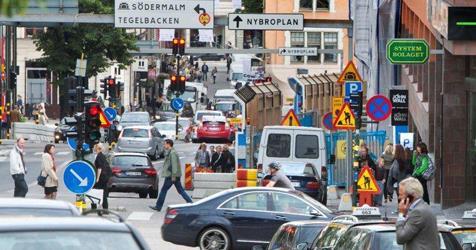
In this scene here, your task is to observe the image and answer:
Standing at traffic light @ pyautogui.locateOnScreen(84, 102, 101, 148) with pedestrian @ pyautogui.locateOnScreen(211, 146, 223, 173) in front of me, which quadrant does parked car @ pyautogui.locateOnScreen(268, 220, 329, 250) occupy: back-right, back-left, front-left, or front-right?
back-right

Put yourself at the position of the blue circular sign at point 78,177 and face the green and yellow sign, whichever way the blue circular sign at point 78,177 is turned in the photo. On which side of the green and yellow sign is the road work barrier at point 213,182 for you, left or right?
left

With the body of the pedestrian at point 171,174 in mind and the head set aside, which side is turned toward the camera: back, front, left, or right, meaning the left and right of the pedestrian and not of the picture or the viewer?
left

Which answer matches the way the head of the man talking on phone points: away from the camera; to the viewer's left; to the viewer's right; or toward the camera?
to the viewer's left

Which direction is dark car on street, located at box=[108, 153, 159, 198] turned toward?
away from the camera
